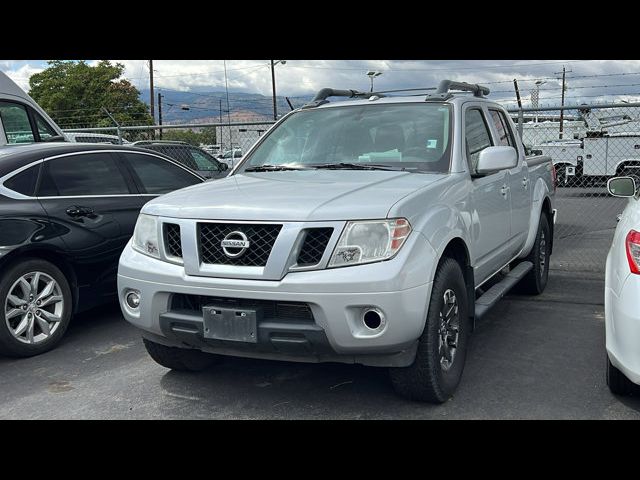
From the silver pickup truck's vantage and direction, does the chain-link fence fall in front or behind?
behind

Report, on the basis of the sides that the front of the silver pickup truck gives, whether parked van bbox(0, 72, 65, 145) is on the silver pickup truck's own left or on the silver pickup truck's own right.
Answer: on the silver pickup truck's own right

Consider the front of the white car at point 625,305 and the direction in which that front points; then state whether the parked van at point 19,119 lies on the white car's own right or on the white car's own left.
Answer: on the white car's own left

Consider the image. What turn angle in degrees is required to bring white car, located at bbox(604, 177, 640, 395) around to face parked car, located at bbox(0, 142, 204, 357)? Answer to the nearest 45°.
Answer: approximately 90° to its left

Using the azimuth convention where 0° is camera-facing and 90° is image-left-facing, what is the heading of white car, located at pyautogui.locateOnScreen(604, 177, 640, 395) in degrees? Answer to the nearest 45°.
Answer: approximately 180°

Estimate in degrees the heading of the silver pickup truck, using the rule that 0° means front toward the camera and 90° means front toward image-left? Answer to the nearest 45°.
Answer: approximately 45°

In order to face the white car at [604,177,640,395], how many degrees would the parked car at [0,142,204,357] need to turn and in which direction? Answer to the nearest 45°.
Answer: approximately 90° to its right

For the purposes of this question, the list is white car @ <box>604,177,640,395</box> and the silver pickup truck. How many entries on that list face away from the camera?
1
